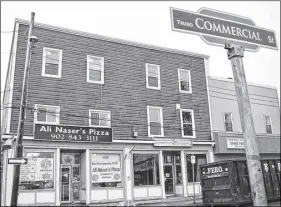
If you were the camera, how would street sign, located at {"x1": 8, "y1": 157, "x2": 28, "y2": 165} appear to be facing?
facing the viewer

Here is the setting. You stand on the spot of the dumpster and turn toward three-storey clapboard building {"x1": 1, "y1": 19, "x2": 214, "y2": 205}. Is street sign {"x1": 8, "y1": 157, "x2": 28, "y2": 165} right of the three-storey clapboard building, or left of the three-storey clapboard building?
left

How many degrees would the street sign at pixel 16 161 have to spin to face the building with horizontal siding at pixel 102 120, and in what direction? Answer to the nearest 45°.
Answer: approximately 135° to its left

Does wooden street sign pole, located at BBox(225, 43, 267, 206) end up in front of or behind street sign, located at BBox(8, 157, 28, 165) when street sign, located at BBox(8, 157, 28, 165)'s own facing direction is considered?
in front

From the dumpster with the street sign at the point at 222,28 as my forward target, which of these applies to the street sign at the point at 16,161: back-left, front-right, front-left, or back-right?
front-right

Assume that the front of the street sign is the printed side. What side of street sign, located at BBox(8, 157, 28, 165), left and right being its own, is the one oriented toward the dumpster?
left

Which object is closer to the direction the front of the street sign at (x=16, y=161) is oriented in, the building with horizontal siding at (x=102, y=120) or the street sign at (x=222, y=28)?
the street sign
